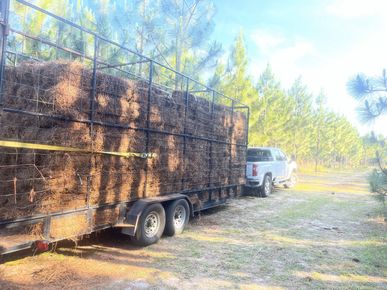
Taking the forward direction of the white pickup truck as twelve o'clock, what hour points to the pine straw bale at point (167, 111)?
The pine straw bale is roughly at 5 o'clock from the white pickup truck.

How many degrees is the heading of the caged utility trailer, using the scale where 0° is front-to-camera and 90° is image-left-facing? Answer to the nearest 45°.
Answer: approximately 225°

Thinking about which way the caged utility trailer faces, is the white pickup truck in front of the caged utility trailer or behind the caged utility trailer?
in front

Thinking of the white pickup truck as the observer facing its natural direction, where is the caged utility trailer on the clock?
The caged utility trailer is roughly at 5 o'clock from the white pickup truck.

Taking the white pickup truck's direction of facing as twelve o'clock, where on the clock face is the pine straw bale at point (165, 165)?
The pine straw bale is roughly at 5 o'clock from the white pickup truck.

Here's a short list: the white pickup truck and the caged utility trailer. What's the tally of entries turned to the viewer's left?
0
